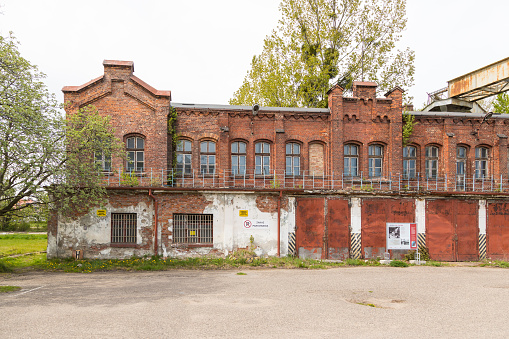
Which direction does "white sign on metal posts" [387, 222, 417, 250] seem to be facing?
toward the camera

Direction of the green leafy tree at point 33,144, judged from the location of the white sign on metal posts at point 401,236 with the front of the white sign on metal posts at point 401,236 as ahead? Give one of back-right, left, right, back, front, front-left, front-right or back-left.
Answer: front-right

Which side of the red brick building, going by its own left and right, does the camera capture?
front

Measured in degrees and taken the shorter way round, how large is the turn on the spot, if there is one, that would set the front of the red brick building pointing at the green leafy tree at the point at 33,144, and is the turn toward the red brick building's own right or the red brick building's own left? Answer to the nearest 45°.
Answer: approximately 45° to the red brick building's own right
